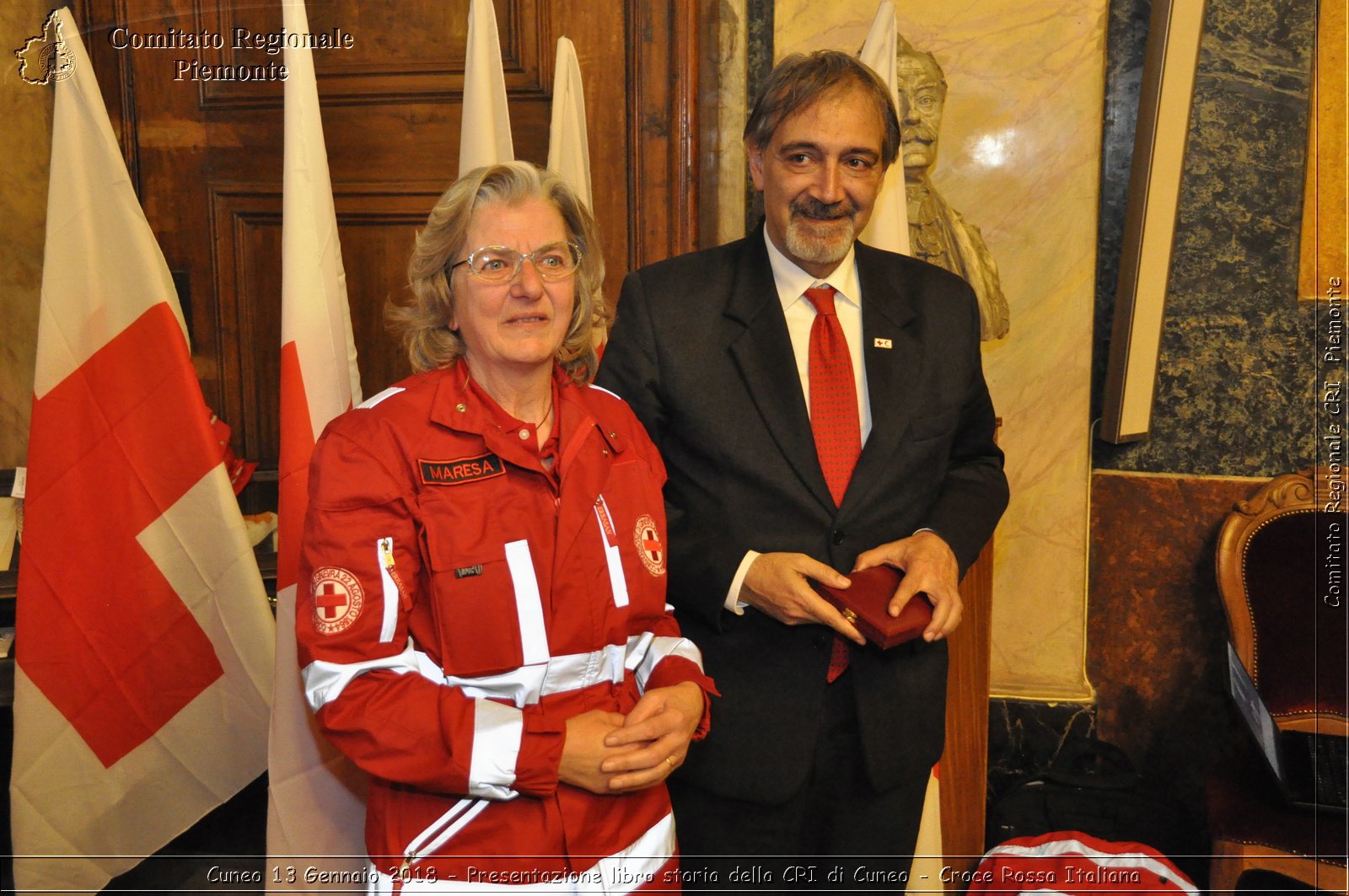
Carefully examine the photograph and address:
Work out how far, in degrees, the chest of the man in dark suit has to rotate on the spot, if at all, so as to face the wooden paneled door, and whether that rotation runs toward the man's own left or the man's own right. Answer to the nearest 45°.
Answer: approximately 135° to the man's own right

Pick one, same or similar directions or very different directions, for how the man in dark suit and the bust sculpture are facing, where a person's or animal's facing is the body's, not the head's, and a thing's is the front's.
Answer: same or similar directions

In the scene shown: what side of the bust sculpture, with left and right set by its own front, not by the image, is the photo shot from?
front

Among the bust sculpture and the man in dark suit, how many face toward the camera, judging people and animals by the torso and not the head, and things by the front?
2

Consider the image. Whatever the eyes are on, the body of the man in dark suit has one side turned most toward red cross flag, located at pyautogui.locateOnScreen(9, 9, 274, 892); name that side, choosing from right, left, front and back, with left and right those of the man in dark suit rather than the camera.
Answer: right

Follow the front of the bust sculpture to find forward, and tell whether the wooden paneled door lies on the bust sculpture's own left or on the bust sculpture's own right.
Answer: on the bust sculpture's own right

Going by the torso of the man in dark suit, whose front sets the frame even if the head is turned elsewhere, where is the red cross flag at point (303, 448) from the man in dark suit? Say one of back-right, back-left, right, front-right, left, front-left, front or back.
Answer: right

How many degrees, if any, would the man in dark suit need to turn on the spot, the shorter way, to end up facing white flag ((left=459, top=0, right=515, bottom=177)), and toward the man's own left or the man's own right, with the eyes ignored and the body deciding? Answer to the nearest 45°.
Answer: approximately 135° to the man's own right

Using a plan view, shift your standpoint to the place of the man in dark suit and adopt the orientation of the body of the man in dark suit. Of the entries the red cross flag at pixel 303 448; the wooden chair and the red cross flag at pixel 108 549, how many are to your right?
2

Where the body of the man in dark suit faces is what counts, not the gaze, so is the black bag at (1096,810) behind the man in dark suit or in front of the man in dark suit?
behind

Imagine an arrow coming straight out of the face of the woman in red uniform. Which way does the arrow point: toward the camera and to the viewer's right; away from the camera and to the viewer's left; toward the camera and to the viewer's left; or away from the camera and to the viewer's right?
toward the camera and to the viewer's right

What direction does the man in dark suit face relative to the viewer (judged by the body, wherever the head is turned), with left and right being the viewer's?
facing the viewer

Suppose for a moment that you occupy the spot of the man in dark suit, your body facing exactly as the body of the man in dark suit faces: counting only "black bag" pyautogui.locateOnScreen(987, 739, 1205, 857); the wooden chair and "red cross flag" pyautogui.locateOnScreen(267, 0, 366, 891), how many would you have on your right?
1
